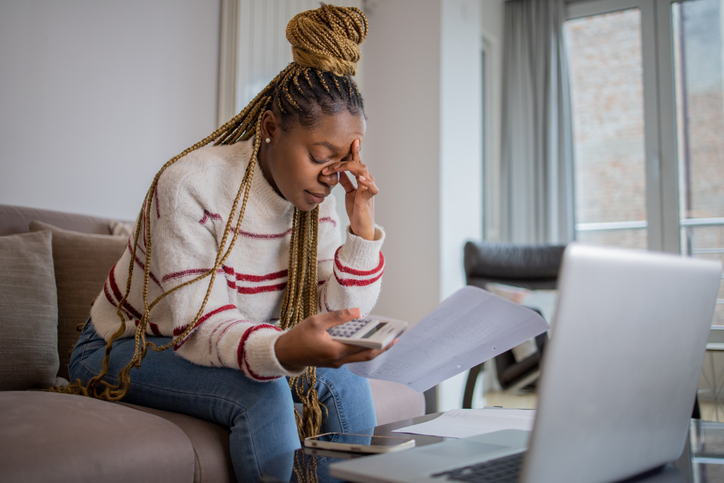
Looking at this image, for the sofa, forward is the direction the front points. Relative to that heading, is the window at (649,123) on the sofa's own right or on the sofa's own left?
on the sofa's own left

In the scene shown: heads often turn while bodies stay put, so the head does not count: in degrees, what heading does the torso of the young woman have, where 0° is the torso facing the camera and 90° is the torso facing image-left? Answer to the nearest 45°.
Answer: approximately 315°

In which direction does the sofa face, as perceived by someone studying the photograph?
facing the viewer and to the right of the viewer

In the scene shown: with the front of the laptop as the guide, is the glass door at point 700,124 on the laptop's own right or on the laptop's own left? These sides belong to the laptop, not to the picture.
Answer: on the laptop's own right

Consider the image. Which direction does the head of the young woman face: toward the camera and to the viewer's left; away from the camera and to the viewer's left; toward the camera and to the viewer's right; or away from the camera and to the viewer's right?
toward the camera and to the viewer's right

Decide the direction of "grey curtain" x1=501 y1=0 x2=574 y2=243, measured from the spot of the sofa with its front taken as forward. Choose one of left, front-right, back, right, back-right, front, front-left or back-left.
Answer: left

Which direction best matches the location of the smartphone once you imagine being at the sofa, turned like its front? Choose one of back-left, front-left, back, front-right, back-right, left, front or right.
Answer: front

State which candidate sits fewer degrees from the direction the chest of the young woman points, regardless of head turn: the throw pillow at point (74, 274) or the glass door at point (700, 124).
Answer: the glass door

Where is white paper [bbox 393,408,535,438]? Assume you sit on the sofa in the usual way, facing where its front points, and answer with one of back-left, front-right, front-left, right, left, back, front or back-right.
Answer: front

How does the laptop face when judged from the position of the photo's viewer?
facing away from the viewer and to the left of the viewer

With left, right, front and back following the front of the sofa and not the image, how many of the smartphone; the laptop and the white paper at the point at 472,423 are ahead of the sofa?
3

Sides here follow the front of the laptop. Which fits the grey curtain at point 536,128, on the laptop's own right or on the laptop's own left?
on the laptop's own right
